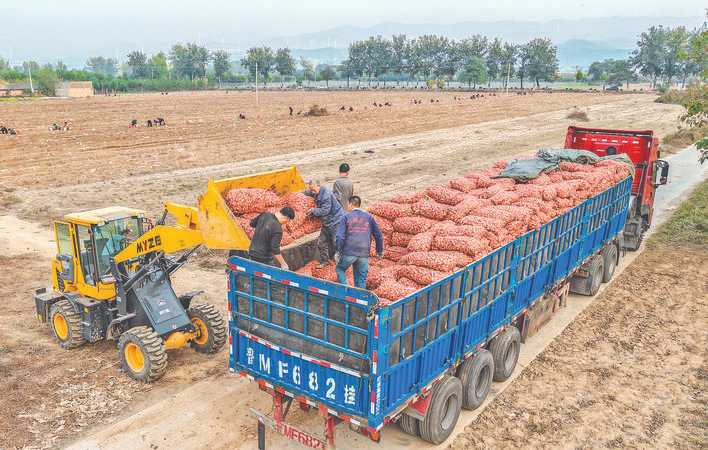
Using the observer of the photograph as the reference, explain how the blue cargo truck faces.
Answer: facing away from the viewer and to the right of the viewer

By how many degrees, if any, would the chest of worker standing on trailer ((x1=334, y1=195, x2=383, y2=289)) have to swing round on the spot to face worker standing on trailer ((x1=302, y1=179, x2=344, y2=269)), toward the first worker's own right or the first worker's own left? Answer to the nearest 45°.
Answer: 0° — they already face them

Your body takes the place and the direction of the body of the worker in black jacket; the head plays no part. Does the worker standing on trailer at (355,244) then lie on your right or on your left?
on your right

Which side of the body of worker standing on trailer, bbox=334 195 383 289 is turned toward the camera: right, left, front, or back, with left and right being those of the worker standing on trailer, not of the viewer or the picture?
back

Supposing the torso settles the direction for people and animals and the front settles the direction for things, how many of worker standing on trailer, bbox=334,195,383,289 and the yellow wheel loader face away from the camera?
1

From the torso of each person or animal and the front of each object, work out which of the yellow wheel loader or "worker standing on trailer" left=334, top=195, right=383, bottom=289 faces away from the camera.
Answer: the worker standing on trailer

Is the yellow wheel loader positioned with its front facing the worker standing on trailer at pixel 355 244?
yes

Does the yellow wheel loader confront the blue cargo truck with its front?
yes

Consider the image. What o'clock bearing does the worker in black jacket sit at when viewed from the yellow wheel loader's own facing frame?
The worker in black jacket is roughly at 12 o'clock from the yellow wheel loader.

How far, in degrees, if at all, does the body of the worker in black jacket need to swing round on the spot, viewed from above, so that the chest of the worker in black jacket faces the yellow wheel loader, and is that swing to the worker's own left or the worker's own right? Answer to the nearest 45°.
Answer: approximately 90° to the worker's own left
